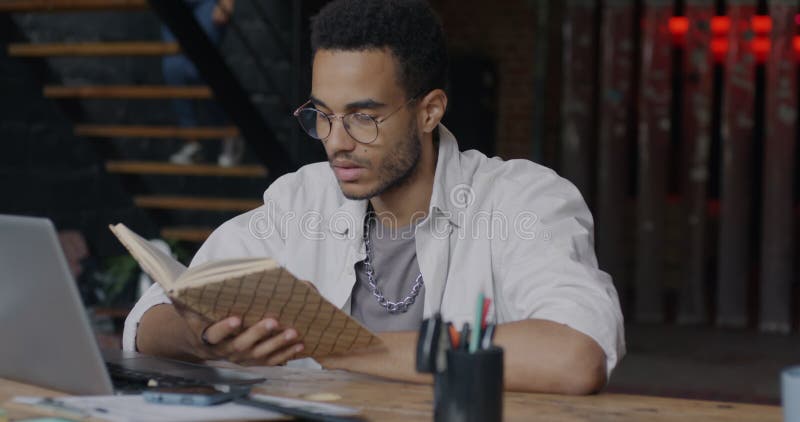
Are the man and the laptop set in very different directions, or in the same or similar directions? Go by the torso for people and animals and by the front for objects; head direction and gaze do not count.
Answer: very different directions

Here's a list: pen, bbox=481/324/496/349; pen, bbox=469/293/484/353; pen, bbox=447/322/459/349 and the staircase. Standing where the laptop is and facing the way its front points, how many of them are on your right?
3

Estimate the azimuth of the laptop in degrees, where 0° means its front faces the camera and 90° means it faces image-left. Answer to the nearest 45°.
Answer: approximately 225°

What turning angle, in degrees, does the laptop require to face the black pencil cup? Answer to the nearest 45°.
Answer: approximately 90° to its right

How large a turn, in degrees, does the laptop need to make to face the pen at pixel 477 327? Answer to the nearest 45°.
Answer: approximately 90° to its right

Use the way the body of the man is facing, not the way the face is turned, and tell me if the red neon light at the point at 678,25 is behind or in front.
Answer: behind

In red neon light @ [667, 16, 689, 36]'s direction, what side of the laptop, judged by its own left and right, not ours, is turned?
front

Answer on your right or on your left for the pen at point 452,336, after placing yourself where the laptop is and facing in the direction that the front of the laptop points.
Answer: on your right

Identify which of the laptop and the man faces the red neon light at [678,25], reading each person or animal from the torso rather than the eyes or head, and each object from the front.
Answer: the laptop

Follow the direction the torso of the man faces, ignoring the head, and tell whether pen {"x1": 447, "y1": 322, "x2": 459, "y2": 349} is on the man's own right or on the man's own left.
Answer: on the man's own left

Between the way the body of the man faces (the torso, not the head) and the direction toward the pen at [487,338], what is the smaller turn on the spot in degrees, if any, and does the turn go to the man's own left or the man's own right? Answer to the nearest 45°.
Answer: approximately 45° to the man's own left

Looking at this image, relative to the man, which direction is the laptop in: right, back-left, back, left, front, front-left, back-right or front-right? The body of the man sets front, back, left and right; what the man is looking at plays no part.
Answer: front

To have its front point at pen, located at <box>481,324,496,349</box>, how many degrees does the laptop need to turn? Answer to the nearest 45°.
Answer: approximately 90° to its right

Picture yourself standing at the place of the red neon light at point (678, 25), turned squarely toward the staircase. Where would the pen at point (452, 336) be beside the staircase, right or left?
left
